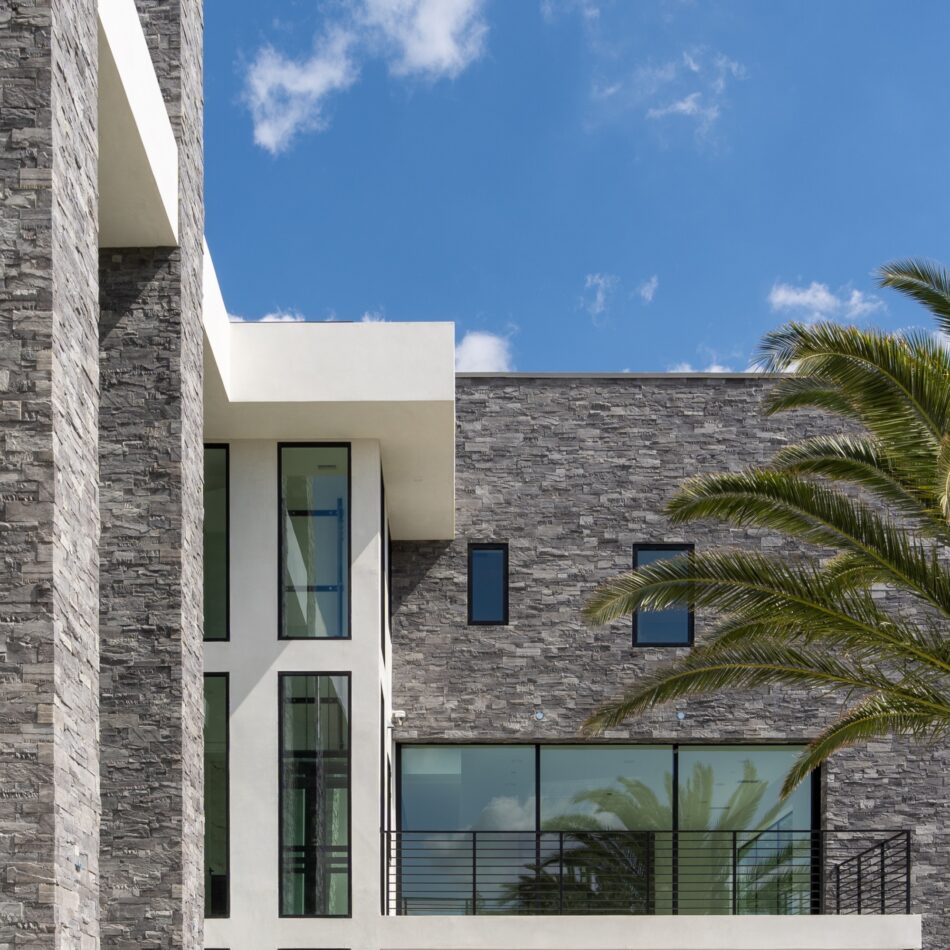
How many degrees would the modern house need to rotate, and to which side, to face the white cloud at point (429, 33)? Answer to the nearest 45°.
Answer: approximately 180°

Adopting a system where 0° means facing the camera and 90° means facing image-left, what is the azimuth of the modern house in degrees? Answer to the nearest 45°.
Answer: approximately 0°

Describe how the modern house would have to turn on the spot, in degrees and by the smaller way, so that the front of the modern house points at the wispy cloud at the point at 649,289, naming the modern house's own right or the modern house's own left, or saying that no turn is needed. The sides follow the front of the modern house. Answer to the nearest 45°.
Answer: approximately 180°

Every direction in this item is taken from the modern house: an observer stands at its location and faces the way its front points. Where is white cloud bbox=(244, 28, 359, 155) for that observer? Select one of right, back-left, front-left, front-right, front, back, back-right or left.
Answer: back

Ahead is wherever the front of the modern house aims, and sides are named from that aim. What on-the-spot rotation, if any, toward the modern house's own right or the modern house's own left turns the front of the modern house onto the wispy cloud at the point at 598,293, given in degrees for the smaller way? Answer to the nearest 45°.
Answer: approximately 180°

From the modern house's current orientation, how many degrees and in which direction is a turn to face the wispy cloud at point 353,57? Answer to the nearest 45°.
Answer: approximately 180°
